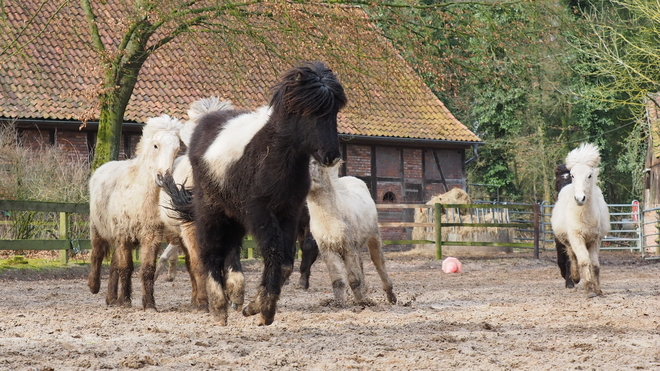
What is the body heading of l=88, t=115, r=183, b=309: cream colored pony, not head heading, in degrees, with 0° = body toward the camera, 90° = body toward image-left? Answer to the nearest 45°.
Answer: approximately 315°

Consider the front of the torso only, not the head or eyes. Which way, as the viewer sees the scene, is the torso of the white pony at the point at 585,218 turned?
toward the camera

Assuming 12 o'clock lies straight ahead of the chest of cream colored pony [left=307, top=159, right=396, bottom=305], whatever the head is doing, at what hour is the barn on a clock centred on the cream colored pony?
The barn is roughly at 4 o'clock from the cream colored pony.

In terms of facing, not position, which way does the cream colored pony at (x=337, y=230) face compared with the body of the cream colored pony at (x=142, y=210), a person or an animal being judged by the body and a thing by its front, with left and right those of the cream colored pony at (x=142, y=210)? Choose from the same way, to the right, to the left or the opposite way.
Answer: to the right

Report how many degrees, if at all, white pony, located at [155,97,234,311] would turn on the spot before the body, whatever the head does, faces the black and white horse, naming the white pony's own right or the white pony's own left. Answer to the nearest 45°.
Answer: approximately 45° to the white pony's own right

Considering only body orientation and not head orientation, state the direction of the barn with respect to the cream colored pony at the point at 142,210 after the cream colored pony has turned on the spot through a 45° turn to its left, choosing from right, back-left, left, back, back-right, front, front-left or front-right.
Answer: left

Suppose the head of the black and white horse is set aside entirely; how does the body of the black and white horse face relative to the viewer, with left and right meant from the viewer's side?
facing the viewer and to the right of the viewer

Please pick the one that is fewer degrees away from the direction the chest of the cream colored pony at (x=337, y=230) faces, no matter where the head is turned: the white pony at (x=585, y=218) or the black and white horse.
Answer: the black and white horse

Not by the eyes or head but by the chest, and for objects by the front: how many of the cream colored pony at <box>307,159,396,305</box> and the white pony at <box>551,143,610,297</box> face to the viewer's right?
0

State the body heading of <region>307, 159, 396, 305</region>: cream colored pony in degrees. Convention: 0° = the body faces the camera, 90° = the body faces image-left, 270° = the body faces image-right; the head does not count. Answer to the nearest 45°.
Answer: approximately 45°

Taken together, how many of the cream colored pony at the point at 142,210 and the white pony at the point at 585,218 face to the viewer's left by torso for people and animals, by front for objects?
0

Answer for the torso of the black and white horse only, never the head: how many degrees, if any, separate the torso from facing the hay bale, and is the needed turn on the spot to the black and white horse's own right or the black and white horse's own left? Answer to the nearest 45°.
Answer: approximately 135° to the black and white horse's own left

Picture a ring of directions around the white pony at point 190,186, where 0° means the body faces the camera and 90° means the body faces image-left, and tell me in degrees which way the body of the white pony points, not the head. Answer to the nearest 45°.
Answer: approximately 315°

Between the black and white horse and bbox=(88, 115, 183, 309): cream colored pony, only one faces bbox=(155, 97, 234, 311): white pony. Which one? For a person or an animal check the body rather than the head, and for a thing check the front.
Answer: the cream colored pony
